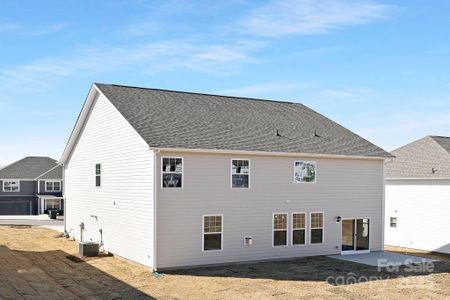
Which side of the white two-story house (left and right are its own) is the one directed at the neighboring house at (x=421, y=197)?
right

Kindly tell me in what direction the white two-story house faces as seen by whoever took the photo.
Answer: facing away from the viewer and to the left of the viewer
